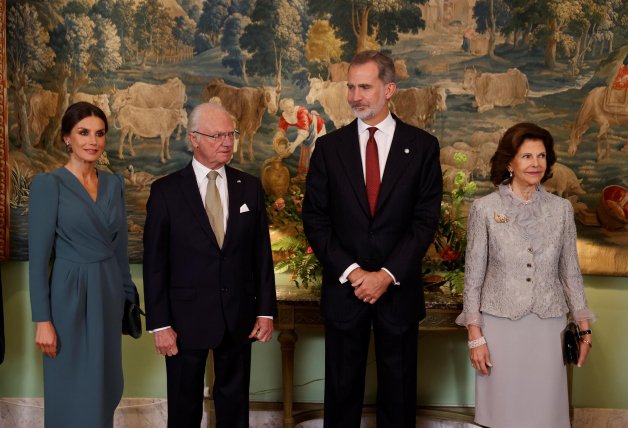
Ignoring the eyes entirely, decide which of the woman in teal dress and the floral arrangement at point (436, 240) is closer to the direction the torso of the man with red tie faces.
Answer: the woman in teal dress

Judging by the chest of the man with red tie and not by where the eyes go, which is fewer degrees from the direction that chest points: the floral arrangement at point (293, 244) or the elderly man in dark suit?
the elderly man in dark suit

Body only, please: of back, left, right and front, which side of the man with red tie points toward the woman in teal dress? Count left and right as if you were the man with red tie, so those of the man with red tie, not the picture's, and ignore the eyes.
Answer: right

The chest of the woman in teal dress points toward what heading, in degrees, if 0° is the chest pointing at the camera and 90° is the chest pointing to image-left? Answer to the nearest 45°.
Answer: approximately 315°

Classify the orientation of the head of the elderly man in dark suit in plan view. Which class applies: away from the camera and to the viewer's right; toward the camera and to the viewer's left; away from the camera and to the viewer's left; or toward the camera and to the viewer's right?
toward the camera and to the viewer's right

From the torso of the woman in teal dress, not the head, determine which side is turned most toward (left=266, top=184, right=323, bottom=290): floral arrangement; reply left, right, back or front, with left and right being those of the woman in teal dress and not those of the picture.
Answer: left

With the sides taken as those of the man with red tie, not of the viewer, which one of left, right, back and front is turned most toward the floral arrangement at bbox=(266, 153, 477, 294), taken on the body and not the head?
back

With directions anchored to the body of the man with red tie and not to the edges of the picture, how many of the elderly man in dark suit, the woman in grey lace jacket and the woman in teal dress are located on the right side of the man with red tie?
2

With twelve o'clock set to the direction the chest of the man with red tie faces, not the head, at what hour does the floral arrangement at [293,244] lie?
The floral arrangement is roughly at 5 o'clock from the man with red tie.

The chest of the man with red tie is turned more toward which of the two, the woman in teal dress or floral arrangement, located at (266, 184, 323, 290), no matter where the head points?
the woman in teal dress
